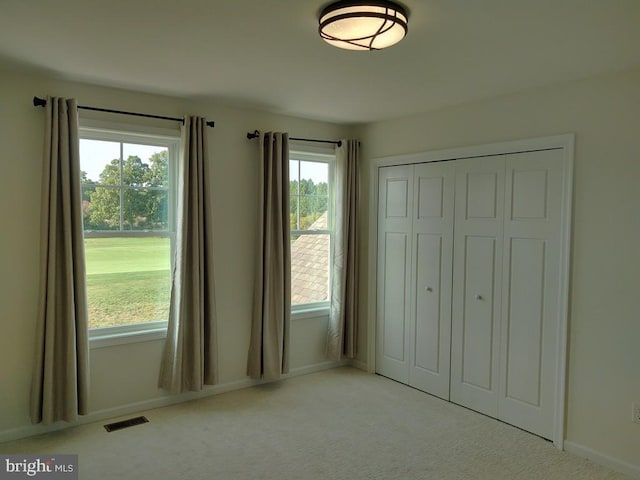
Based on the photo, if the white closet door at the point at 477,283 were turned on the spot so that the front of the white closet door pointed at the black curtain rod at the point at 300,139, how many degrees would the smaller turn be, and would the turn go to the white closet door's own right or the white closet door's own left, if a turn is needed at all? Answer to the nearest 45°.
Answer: approximately 45° to the white closet door's own right

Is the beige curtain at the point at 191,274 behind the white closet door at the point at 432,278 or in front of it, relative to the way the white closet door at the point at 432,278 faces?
in front

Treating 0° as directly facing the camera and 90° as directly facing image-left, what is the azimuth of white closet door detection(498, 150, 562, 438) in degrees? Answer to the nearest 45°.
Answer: approximately 45°

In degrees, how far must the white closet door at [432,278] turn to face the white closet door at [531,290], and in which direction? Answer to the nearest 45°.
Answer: approximately 90° to its left

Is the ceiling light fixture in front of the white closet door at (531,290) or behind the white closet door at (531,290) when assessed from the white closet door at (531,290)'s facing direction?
in front

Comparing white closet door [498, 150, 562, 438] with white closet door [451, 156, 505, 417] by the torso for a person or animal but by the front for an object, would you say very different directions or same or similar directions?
same or similar directions

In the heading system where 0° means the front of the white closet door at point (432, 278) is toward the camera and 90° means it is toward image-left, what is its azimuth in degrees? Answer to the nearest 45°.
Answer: approximately 45°

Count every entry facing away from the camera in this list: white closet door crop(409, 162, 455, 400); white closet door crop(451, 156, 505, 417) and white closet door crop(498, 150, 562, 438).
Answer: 0

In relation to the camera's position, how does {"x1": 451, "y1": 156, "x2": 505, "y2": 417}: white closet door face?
facing the viewer and to the left of the viewer

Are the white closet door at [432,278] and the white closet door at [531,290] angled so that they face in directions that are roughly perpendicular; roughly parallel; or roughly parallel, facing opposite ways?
roughly parallel

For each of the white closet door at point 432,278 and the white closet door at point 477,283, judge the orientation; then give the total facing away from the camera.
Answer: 0
